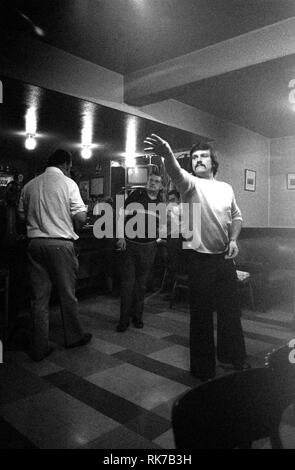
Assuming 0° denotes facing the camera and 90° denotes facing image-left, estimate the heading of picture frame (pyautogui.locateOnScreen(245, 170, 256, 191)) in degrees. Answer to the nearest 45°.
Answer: approximately 315°

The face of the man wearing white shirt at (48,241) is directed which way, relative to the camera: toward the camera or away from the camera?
away from the camera

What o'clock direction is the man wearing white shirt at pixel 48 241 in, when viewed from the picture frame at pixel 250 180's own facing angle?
The man wearing white shirt is roughly at 2 o'clock from the picture frame.

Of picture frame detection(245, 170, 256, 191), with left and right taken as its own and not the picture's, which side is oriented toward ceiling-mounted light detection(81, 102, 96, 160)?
right

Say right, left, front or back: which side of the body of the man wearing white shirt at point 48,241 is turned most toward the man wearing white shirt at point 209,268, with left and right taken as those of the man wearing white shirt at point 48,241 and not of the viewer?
right

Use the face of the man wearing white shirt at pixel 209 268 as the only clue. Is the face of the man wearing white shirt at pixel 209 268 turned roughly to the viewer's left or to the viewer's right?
to the viewer's left

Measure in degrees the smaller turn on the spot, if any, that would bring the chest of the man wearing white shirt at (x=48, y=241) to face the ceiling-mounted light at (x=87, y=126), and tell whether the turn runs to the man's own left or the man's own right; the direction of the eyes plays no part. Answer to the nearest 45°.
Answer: approximately 45° to the man's own left

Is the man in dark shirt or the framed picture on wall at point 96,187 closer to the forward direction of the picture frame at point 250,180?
the man in dark shirt

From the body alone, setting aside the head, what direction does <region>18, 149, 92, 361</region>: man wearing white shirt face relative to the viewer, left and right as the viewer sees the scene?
facing away from the viewer and to the right of the viewer

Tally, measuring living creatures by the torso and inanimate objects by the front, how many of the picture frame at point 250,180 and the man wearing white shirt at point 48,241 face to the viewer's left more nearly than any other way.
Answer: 0
